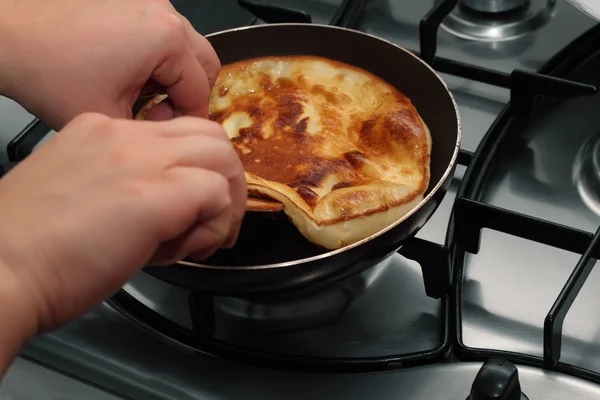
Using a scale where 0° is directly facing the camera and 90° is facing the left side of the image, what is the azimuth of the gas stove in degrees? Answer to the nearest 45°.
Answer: approximately 45°
